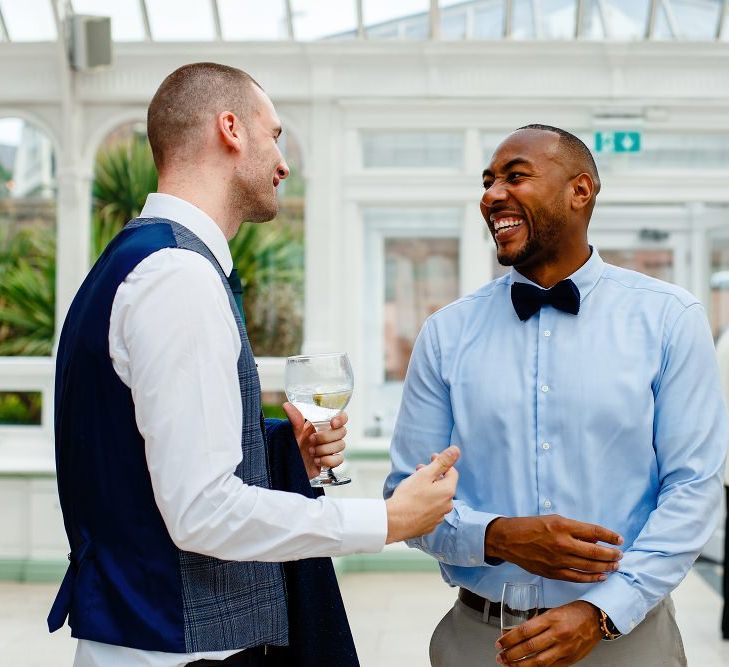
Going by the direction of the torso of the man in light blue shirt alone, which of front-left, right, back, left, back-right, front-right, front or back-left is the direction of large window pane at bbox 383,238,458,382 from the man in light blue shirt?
back

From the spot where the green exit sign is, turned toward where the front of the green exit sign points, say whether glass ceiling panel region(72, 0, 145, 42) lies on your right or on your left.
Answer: on your right

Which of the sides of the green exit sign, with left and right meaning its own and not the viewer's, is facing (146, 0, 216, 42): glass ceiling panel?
right

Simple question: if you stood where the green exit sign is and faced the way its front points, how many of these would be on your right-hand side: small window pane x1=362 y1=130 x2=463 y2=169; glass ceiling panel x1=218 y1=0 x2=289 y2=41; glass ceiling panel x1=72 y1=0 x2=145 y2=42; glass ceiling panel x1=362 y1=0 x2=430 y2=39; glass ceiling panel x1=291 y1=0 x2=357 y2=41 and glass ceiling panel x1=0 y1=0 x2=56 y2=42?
6

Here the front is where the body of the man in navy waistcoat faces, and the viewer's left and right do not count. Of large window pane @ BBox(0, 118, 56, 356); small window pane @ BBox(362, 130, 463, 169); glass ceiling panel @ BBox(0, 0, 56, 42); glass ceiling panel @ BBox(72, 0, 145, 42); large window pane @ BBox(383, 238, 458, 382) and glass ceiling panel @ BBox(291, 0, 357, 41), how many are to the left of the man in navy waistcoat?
6

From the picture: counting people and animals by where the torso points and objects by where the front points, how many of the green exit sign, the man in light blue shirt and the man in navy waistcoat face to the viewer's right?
1

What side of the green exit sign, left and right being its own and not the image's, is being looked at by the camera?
front

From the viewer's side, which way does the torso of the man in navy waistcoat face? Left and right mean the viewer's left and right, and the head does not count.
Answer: facing to the right of the viewer

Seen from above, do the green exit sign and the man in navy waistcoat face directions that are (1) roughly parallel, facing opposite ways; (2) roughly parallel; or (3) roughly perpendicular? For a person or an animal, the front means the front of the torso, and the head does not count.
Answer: roughly perpendicular

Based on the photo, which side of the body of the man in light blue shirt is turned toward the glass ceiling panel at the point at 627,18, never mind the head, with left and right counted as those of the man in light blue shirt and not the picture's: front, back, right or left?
back

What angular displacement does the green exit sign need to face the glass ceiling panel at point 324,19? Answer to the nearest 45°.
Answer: approximately 90° to its right

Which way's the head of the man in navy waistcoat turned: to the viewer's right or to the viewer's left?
to the viewer's right

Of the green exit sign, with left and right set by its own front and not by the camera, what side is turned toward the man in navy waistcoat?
front
